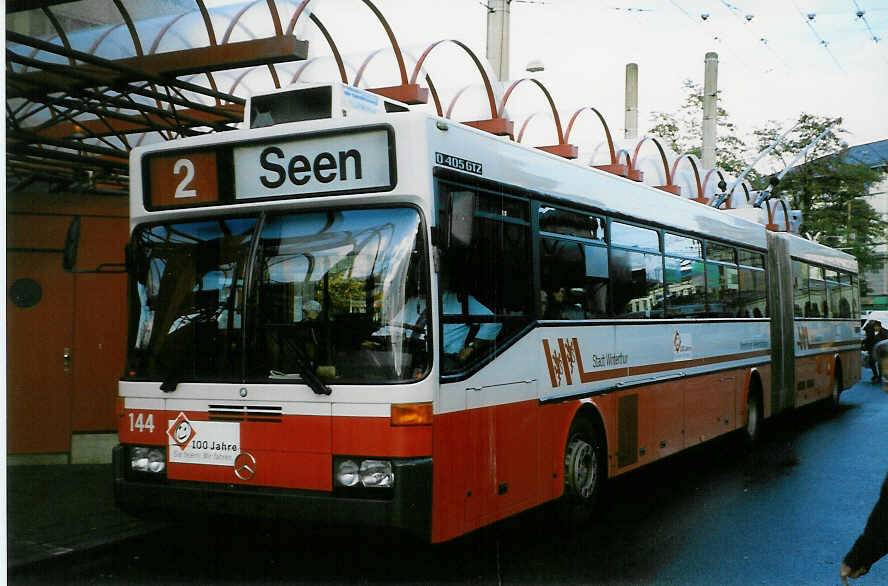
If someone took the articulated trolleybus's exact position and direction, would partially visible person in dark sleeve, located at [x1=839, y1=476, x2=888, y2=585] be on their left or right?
on their left

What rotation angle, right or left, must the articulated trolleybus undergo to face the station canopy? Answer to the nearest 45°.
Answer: approximately 90° to its right

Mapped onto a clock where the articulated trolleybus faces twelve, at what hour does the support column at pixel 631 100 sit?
The support column is roughly at 5 o'clock from the articulated trolleybus.

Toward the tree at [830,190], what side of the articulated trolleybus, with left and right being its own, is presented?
back

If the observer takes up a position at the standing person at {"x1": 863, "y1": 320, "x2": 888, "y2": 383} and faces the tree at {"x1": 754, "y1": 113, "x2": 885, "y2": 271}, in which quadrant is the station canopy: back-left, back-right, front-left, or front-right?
back-left

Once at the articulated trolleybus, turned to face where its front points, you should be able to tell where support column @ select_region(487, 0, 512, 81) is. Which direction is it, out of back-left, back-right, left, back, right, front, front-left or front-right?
back-right

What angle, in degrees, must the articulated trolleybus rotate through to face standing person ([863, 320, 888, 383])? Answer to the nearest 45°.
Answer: approximately 180°

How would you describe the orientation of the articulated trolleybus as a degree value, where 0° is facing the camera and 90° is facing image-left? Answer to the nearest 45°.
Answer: approximately 45°
